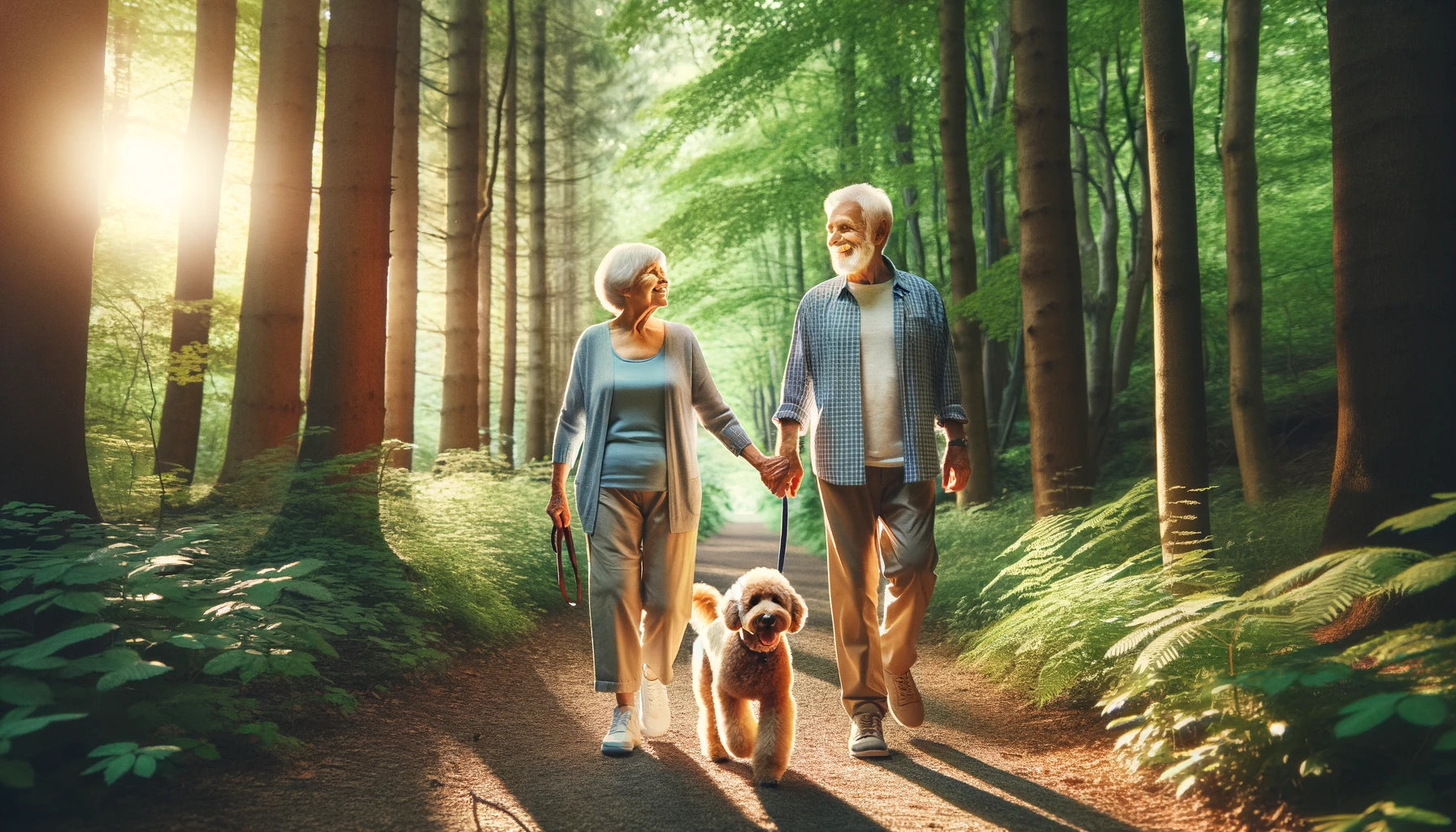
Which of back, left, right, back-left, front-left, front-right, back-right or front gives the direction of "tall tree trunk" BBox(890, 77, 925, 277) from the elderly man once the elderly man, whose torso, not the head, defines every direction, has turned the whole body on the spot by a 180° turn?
front

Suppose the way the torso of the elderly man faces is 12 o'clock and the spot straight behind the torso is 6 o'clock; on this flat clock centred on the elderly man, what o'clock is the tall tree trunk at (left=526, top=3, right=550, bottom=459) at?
The tall tree trunk is roughly at 5 o'clock from the elderly man.

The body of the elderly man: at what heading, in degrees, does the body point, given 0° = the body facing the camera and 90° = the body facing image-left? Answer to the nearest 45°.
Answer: approximately 0°

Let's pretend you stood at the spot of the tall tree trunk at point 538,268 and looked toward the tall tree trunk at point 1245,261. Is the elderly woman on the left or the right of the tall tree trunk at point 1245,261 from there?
right

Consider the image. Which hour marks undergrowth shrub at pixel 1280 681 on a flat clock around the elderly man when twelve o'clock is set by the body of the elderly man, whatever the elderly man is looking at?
The undergrowth shrub is roughly at 10 o'clock from the elderly man.

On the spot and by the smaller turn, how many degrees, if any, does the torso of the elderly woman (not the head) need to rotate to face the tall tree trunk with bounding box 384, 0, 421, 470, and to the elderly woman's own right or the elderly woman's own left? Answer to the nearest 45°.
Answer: approximately 135° to the elderly woman's own right

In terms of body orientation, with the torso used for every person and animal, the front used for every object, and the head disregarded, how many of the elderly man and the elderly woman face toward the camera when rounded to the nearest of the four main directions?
2

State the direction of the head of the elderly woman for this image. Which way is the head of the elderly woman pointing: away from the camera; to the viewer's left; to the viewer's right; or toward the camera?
to the viewer's right

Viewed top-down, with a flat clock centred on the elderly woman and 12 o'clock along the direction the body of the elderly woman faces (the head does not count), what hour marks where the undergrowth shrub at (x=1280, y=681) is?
The undergrowth shrub is roughly at 10 o'clock from the elderly woman.

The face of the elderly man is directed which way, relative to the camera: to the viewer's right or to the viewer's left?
to the viewer's left

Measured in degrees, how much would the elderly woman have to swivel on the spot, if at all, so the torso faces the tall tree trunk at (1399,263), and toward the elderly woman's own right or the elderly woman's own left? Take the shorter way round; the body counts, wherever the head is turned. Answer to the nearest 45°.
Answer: approximately 90° to the elderly woman's own left

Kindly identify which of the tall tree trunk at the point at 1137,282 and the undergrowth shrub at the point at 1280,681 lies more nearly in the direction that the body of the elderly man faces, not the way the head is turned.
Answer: the undergrowth shrub
